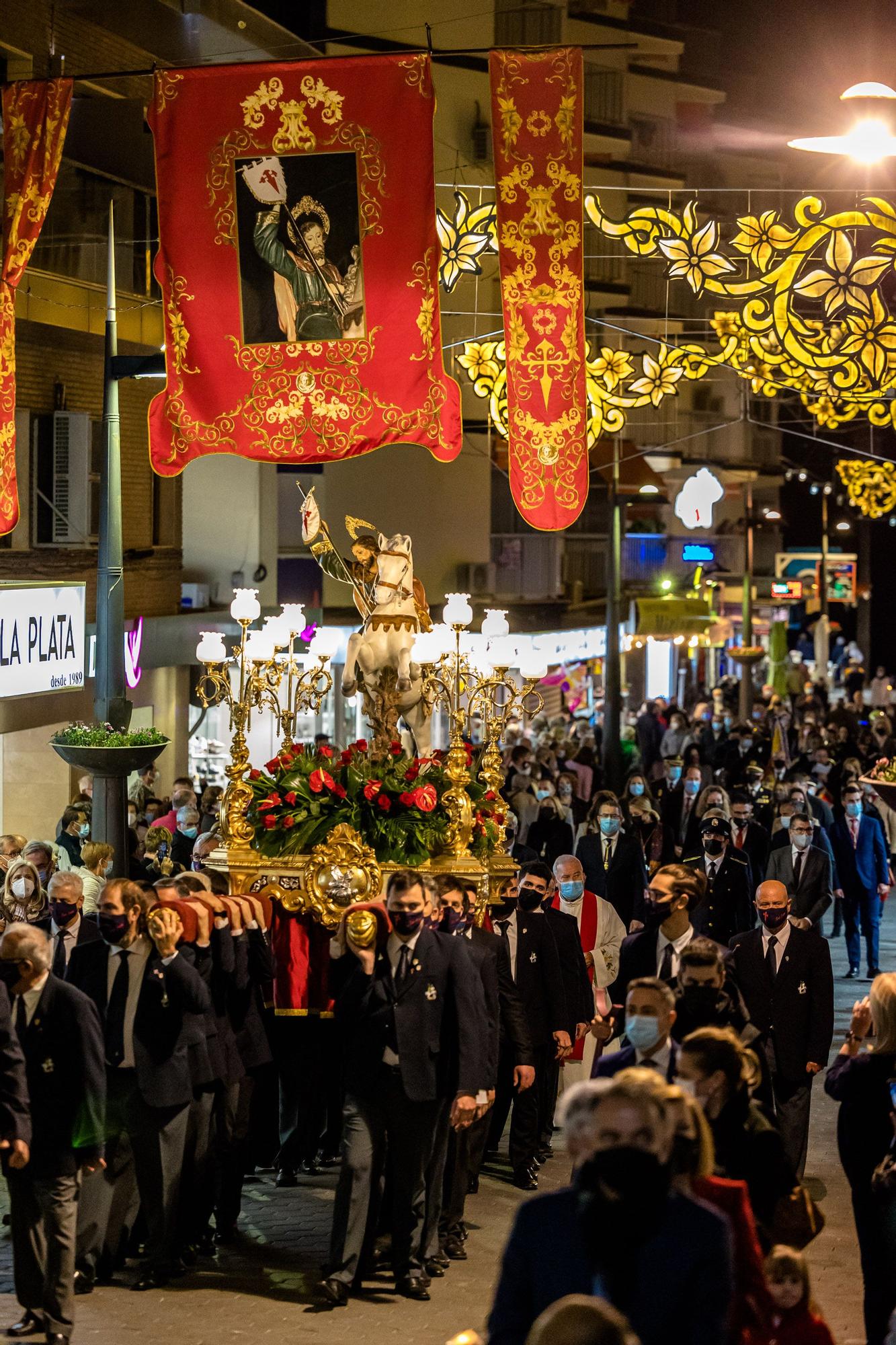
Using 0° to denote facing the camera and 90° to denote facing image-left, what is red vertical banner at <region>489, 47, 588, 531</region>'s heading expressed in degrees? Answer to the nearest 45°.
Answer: approximately 0°

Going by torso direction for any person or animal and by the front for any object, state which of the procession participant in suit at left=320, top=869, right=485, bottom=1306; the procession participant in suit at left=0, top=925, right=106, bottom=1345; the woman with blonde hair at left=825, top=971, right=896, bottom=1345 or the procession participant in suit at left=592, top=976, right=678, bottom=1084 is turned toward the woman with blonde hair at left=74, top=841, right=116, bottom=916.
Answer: the woman with blonde hair at left=825, top=971, right=896, bottom=1345

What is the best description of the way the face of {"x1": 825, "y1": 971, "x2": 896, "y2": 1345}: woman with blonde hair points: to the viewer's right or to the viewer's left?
to the viewer's left

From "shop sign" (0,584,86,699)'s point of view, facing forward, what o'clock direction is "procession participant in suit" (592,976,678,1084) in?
The procession participant in suit is roughly at 1 o'clock from the shop sign.

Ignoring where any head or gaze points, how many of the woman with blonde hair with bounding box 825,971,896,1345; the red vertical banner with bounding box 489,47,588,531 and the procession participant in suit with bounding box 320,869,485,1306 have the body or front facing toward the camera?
2

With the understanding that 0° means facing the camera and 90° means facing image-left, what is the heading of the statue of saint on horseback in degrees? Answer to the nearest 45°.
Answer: approximately 0°

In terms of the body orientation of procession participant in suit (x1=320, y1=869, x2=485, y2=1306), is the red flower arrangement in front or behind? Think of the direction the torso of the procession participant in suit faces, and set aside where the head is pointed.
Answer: behind

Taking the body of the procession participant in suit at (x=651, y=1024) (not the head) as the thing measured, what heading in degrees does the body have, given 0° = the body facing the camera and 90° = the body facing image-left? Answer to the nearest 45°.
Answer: approximately 45°
